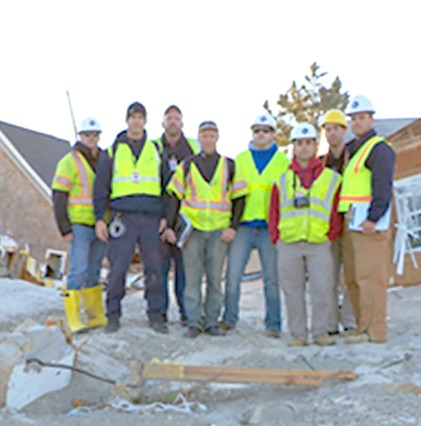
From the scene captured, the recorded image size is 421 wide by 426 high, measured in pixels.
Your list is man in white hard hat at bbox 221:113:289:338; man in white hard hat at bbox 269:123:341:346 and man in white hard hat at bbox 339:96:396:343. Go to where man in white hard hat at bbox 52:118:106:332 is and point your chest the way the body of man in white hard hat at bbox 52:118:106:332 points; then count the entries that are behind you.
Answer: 0

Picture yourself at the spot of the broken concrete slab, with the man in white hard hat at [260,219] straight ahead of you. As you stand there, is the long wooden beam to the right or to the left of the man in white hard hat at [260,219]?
right

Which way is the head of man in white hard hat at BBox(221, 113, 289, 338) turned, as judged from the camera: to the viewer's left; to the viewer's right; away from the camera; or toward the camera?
toward the camera

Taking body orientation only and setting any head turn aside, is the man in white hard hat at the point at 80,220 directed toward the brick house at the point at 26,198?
no

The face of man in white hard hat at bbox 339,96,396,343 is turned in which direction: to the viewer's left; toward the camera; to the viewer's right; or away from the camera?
toward the camera

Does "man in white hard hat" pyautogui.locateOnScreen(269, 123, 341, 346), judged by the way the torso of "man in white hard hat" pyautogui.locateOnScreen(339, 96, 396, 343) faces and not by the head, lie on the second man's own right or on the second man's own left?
on the second man's own right

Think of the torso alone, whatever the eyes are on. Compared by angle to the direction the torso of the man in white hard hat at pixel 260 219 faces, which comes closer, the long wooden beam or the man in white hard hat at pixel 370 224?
the long wooden beam

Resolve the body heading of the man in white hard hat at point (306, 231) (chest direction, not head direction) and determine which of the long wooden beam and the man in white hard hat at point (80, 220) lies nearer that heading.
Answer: the long wooden beam

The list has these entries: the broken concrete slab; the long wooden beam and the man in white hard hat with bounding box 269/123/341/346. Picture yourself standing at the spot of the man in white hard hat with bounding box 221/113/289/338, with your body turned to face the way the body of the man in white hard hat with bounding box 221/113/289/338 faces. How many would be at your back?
0

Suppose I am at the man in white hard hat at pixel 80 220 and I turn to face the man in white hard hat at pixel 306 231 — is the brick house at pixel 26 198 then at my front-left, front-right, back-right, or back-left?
back-left

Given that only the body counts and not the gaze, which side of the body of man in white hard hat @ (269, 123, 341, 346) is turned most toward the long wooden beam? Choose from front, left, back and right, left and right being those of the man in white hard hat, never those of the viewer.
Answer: front

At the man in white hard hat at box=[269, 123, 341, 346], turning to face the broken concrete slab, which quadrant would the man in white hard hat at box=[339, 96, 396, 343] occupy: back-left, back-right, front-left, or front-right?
back-left

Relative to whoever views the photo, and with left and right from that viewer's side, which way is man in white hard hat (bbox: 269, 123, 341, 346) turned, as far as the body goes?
facing the viewer

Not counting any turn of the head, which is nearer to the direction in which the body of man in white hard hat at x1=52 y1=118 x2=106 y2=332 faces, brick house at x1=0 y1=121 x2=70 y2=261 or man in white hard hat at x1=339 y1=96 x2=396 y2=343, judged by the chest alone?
the man in white hard hat

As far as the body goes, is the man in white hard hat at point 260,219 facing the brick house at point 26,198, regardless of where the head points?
no

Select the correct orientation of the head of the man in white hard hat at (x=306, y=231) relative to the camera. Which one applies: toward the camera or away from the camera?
toward the camera

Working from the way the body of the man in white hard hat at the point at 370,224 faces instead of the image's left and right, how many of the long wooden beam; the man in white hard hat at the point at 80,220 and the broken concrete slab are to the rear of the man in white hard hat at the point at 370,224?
0

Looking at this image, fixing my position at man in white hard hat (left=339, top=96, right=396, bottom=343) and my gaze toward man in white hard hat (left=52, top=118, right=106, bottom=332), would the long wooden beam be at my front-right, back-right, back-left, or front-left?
front-left

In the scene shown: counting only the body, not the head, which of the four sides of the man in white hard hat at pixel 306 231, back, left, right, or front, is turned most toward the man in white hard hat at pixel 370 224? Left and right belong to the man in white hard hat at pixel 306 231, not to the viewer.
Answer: left

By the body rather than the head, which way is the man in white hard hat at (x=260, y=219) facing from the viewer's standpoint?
toward the camera

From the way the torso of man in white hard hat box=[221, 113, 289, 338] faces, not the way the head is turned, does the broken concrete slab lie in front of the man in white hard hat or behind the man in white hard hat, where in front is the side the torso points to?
in front

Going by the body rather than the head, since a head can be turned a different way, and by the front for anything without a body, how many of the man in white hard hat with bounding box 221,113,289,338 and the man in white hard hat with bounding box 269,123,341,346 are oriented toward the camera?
2
